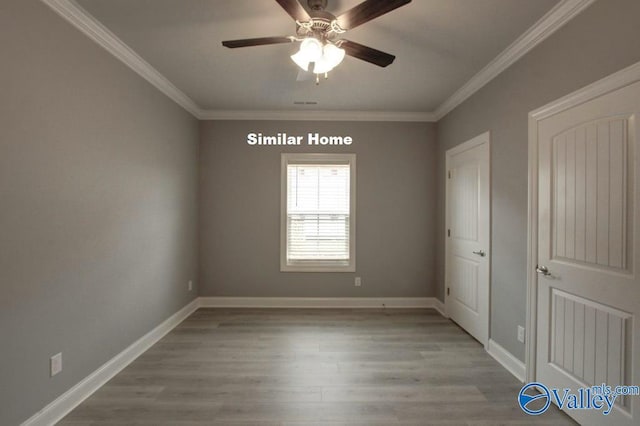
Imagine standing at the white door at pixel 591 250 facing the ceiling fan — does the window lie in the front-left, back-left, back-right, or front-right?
front-right

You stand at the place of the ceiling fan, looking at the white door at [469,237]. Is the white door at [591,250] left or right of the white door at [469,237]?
right

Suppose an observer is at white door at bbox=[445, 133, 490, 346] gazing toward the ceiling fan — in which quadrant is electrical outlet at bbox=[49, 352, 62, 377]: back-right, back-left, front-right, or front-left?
front-right

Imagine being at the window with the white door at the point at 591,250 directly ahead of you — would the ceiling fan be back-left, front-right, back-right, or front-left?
front-right

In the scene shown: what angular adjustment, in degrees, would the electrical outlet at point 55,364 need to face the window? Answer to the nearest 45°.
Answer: approximately 45° to its left

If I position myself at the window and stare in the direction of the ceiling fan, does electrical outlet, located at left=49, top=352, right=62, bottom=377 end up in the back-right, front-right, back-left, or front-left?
front-right

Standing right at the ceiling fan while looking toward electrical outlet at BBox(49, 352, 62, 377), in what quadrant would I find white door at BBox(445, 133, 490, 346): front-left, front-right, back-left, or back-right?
back-right

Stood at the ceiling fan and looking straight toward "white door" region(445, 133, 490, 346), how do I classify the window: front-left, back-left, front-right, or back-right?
front-left

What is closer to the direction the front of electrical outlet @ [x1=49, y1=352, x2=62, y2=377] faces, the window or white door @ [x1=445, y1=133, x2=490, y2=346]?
the white door

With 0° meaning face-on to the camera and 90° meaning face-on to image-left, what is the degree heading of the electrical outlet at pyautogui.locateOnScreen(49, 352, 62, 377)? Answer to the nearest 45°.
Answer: approximately 315°

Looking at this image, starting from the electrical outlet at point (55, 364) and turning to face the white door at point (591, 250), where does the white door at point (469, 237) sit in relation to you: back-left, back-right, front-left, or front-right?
front-left

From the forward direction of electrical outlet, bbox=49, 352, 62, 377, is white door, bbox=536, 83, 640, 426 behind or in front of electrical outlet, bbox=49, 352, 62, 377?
in front

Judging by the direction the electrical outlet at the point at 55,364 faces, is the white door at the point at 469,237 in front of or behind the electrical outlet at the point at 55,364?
in front

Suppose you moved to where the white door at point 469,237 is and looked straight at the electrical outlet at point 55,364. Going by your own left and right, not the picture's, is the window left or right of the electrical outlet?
right
